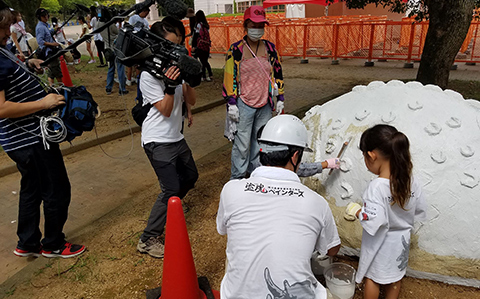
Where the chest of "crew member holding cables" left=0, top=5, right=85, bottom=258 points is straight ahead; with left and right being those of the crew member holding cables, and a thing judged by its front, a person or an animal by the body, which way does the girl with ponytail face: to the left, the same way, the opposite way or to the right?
to the left

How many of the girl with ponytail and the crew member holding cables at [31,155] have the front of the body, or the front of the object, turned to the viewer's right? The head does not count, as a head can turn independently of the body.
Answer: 1

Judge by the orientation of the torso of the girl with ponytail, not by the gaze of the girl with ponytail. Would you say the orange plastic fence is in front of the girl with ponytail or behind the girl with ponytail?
in front

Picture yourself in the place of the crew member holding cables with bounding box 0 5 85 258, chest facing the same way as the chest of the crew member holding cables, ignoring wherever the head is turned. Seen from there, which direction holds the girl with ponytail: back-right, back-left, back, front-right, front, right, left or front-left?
front-right

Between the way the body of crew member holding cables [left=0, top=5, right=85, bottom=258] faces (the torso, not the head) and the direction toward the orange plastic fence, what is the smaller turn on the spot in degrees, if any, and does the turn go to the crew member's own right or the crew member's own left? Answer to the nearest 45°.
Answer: approximately 45° to the crew member's own left

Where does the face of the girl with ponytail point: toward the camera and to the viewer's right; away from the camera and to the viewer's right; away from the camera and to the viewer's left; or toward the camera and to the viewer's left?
away from the camera and to the viewer's left

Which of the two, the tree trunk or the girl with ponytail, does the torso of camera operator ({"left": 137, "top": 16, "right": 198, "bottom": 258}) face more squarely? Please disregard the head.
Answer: the girl with ponytail

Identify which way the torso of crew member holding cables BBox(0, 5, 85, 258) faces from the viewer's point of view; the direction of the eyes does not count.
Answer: to the viewer's right

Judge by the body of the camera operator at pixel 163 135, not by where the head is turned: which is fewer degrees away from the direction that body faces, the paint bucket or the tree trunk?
the paint bucket

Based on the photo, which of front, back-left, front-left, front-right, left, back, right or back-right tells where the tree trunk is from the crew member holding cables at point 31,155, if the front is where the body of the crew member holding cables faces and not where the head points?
front

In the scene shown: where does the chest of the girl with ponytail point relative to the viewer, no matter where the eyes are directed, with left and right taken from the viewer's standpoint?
facing away from the viewer and to the left of the viewer

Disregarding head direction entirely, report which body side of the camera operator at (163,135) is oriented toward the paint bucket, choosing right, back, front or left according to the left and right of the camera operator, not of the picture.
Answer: front

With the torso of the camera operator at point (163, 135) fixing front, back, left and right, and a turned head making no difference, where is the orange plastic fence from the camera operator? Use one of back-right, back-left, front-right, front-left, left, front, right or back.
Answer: left

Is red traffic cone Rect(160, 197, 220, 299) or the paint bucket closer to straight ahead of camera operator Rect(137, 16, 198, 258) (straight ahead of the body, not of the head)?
the paint bucket
